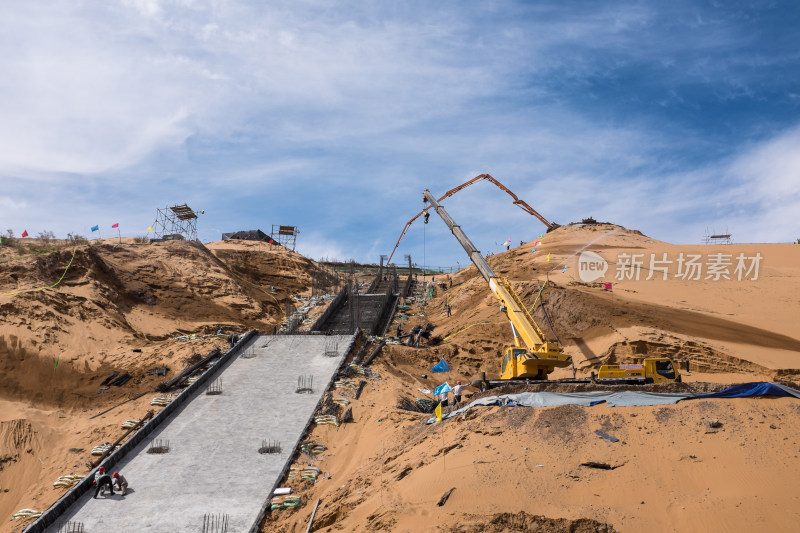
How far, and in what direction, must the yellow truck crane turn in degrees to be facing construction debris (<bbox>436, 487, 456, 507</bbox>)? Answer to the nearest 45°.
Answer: approximately 90° to its right

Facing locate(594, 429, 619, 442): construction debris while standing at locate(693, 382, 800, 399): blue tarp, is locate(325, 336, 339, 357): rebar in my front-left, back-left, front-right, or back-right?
front-right

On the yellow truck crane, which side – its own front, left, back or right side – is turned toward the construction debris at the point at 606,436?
right

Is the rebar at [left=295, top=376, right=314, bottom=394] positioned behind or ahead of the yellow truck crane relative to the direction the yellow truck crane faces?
behind

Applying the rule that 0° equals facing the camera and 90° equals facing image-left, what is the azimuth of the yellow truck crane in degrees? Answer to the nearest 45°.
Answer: approximately 270°

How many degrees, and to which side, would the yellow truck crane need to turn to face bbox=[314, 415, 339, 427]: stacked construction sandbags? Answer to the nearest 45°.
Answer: approximately 180°

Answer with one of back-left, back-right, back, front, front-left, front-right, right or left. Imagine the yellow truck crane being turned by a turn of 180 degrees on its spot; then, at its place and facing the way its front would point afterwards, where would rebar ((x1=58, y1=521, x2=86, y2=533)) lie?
front-left

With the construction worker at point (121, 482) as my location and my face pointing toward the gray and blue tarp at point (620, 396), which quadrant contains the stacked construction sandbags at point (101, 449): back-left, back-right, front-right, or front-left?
back-left

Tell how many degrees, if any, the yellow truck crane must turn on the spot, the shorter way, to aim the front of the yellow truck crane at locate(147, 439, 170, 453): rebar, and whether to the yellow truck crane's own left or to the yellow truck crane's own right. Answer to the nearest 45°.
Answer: approximately 180°

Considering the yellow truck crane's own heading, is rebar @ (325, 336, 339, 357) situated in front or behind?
behind

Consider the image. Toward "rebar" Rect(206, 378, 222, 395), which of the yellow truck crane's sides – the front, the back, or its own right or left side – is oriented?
back

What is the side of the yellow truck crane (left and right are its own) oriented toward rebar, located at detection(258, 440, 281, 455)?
back
